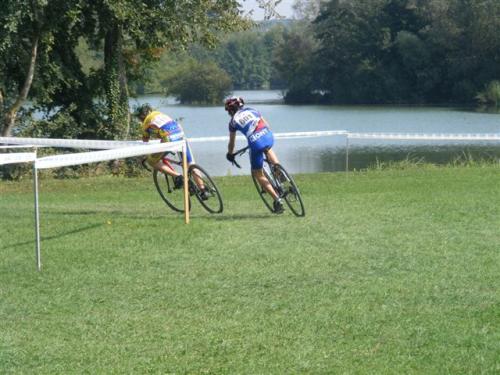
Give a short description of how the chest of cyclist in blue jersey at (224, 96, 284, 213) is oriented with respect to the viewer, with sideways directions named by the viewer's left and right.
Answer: facing away from the viewer and to the left of the viewer

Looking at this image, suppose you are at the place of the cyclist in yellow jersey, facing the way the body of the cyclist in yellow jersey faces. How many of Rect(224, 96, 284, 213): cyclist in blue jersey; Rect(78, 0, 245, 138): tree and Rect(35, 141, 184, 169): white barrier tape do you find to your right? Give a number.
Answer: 1

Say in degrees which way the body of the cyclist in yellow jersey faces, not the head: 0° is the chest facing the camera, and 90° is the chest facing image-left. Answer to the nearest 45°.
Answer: approximately 90°

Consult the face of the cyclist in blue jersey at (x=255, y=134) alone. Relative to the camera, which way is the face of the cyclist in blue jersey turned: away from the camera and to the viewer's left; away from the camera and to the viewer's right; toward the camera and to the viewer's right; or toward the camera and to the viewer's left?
away from the camera and to the viewer's left

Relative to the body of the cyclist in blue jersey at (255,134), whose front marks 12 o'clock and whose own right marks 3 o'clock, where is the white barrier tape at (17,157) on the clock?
The white barrier tape is roughly at 9 o'clock from the cyclist in blue jersey.

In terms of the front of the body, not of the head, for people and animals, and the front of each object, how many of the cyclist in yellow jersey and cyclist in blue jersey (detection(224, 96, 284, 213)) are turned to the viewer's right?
0

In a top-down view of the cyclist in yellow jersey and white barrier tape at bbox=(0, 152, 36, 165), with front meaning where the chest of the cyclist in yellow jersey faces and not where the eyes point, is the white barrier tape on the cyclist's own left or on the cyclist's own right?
on the cyclist's own left

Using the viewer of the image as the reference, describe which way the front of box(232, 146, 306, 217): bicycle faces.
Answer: facing away from the viewer and to the left of the viewer

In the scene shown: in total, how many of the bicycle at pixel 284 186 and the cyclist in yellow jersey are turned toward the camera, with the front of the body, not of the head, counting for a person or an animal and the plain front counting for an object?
0
